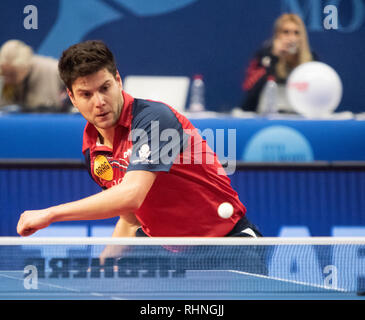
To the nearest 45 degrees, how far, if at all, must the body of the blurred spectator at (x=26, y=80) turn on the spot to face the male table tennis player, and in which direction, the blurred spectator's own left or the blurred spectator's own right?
approximately 45° to the blurred spectator's own left

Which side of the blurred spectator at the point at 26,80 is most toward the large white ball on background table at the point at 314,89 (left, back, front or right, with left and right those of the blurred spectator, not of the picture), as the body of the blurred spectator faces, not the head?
left

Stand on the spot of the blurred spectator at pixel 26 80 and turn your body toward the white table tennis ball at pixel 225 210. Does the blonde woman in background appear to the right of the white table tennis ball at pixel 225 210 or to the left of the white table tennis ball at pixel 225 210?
left

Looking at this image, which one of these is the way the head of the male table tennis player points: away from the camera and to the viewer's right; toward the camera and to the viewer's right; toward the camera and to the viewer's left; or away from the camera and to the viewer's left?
toward the camera and to the viewer's left

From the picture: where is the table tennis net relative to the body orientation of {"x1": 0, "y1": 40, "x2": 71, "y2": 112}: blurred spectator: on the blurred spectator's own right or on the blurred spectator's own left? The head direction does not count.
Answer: on the blurred spectator's own left

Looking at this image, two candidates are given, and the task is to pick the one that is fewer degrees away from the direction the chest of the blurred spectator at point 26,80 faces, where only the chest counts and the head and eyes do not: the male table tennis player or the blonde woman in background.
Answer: the male table tennis player
